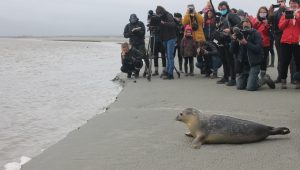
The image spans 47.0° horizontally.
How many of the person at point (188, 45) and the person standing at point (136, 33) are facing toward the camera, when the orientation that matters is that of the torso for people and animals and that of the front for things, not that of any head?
2

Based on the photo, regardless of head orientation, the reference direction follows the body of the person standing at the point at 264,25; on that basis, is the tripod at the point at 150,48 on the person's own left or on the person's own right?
on the person's own right

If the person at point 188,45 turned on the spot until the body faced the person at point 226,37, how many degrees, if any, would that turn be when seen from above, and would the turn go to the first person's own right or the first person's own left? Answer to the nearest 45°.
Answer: approximately 45° to the first person's own left

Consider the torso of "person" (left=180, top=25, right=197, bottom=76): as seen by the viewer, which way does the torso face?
toward the camera

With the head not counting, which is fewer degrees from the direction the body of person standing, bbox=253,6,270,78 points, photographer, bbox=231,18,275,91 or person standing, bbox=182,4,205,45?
the photographer

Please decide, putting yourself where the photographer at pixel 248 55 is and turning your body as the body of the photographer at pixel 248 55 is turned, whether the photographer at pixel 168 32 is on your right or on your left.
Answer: on your right

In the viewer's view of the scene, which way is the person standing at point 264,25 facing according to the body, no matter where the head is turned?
toward the camera

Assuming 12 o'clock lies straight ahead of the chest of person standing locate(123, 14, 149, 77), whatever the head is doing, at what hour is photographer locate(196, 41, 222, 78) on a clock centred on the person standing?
The photographer is roughly at 10 o'clock from the person standing.

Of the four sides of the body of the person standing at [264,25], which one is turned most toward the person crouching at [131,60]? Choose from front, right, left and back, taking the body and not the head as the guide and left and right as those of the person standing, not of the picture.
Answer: right

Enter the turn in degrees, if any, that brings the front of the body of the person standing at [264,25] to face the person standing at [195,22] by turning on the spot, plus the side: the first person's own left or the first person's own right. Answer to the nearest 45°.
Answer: approximately 135° to the first person's own right

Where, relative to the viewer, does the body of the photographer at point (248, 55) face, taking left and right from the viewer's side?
facing the viewer and to the left of the viewer

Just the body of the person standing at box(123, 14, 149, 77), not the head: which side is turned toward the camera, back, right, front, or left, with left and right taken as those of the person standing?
front
